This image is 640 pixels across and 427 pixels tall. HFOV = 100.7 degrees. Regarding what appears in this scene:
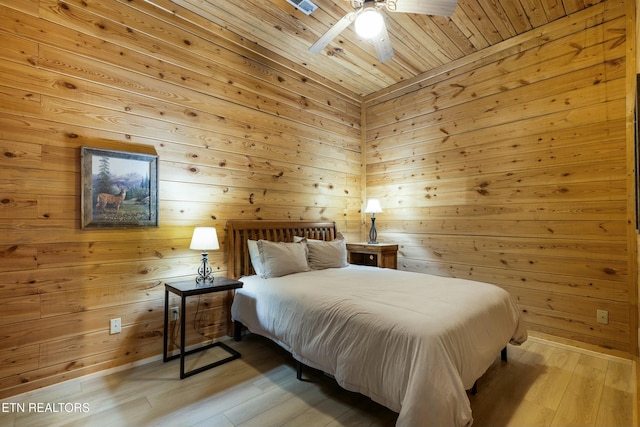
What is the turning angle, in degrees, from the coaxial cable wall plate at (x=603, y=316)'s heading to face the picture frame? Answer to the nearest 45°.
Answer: approximately 45° to its right

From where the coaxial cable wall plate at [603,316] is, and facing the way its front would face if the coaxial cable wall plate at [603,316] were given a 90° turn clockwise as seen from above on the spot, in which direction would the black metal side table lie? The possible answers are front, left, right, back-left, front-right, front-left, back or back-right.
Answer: front-left

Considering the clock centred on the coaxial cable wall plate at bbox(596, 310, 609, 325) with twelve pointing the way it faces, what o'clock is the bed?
The bed is roughly at 1 o'clock from the coaxial cable wall plate.

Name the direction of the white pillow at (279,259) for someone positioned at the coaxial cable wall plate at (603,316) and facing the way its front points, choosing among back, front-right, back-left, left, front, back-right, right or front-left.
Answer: front-right

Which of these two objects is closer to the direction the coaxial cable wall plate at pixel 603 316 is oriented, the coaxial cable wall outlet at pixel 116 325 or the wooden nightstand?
the coaxial cable wall outlet

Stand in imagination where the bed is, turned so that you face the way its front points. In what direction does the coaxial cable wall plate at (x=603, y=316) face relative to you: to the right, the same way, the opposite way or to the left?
to the right

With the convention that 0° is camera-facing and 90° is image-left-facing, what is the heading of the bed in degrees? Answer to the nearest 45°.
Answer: approximately 315°

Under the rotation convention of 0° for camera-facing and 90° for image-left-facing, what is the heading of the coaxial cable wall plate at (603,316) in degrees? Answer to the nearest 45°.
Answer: approximately 0°

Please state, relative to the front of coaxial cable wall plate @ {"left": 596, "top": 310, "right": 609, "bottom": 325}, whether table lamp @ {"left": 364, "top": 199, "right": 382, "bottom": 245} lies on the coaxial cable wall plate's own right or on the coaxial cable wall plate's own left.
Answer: on the coaxial cable wall plate's own right
